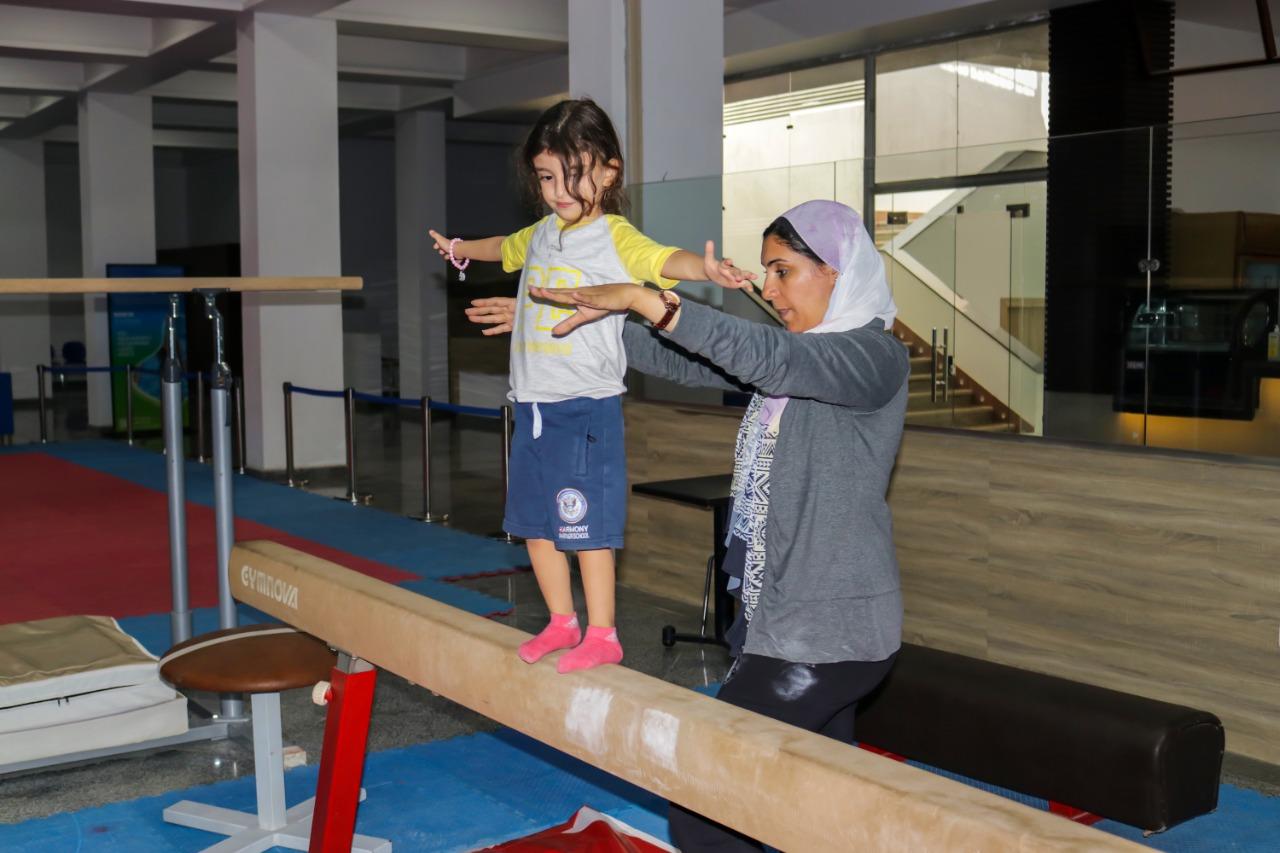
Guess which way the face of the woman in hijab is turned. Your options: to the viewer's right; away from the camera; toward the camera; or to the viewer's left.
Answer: to the viewer's left

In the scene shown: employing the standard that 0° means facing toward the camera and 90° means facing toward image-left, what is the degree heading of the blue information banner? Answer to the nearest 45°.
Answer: approximately 0°

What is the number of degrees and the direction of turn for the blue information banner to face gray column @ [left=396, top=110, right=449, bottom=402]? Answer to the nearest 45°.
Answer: approximately 135° to its left

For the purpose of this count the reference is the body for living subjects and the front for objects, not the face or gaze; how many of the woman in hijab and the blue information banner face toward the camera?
1

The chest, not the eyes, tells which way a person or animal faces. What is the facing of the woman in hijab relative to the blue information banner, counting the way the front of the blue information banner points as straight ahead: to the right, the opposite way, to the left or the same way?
to the right

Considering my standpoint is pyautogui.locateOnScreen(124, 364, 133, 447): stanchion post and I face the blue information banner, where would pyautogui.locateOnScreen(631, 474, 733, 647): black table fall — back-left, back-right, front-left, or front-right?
back-right

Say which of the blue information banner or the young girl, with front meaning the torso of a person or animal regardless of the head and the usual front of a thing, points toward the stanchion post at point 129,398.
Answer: the blue information banner

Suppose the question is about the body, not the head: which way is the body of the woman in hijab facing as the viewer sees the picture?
to the viewer's left

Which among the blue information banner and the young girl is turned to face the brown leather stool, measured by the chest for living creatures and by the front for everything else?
the blue information banner
